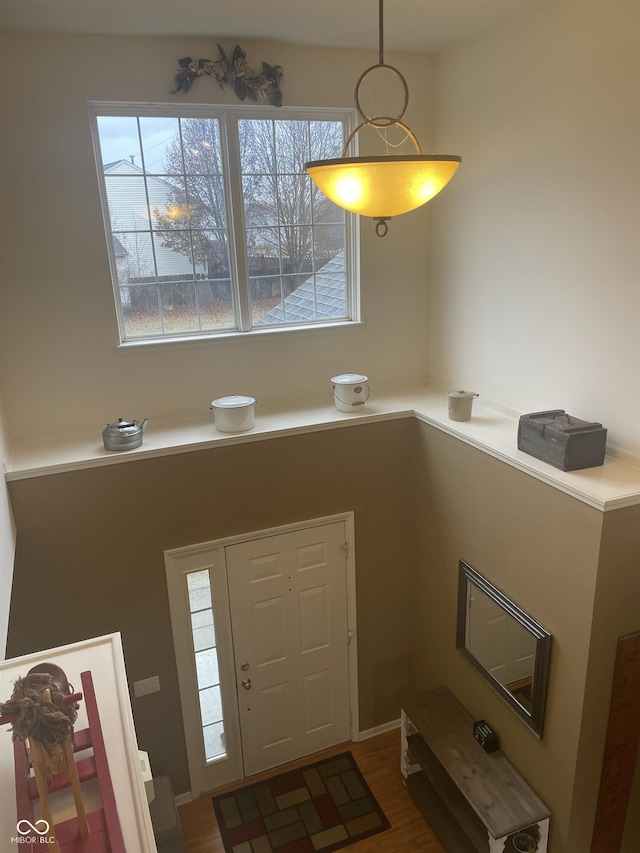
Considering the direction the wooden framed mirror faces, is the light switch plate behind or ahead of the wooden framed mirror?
ahead

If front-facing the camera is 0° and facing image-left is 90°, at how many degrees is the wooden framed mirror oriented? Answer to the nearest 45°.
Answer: approximately 45°

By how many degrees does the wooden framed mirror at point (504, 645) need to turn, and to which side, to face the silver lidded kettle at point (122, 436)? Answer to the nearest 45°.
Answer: approximately 45° to its right

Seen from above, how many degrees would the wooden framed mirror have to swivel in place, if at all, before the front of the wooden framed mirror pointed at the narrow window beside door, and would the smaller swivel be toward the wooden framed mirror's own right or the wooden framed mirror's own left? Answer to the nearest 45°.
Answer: approximately 45° to the wooden framed mirror's own right
